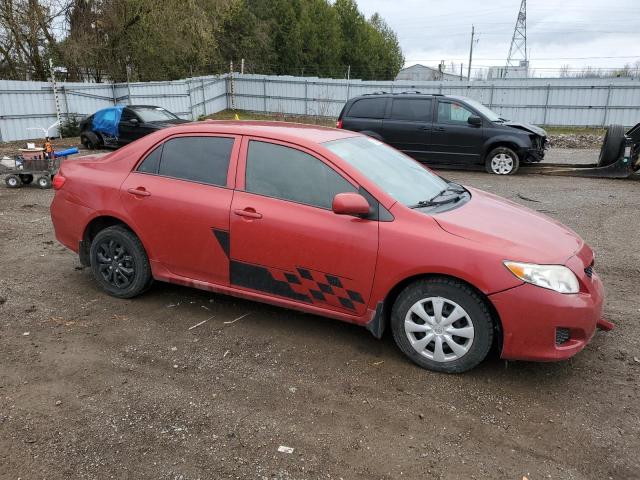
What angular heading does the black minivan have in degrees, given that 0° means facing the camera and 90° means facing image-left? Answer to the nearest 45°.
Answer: approximately 270°

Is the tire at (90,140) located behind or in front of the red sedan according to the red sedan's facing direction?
behind

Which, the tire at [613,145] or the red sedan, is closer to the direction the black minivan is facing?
the tire

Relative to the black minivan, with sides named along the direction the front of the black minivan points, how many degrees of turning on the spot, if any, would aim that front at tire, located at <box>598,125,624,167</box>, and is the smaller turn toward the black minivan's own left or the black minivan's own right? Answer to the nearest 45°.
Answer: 0° — it already faces it

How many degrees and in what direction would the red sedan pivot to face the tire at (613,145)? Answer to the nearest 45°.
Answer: approximately 90° to its left

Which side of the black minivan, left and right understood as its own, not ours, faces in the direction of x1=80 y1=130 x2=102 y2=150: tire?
back

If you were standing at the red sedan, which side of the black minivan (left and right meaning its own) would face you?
right

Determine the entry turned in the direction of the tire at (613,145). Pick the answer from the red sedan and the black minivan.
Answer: the black minivan

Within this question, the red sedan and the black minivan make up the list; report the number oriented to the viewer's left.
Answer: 0

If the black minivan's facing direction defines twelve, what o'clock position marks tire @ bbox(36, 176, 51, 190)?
The tire is roughly at 5 o'clock from the black minivan.

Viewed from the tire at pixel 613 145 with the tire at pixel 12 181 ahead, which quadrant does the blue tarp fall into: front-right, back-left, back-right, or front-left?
front-right

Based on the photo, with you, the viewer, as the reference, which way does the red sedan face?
facing the viewer and to the right of the viewer

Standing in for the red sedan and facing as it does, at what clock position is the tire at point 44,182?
The tire is roughly at 6 o'clock from the red sedan.

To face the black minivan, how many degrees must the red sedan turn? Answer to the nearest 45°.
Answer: approximately 135° to its left

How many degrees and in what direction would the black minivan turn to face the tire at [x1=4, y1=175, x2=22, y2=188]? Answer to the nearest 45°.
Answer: approximately 135° to its right
